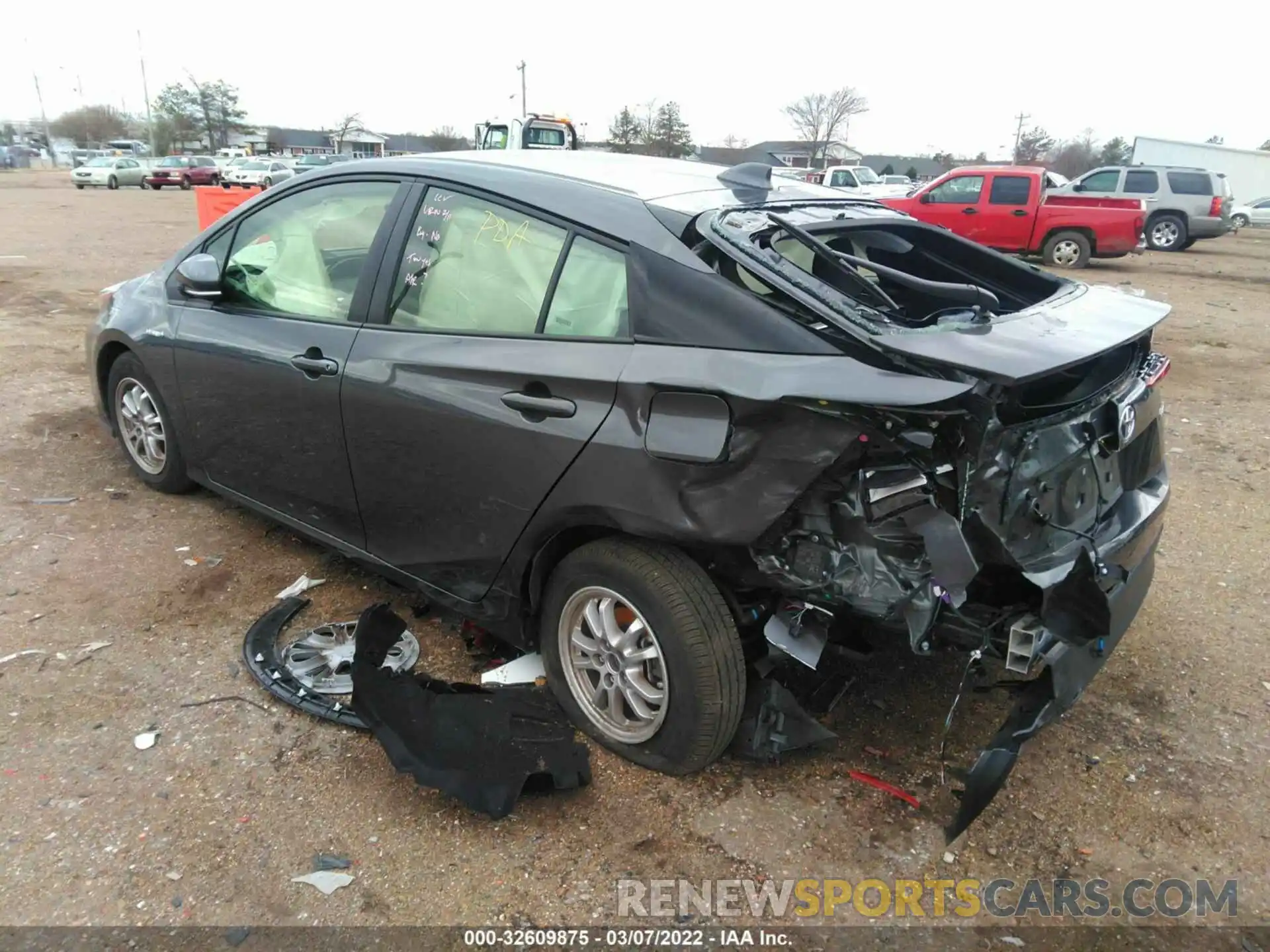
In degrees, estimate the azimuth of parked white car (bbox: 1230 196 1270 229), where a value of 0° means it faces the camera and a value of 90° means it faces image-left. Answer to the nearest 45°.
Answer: approximately 90°

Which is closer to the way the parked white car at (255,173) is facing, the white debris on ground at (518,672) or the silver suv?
the white debris on ground

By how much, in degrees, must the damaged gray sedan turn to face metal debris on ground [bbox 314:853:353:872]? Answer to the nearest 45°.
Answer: approximately 90° to its left

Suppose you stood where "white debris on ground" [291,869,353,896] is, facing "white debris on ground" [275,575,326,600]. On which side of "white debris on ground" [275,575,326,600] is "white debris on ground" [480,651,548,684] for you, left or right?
right

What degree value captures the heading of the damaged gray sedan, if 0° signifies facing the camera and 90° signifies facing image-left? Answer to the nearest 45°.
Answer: approximately 135°

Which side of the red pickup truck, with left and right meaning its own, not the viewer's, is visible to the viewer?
left

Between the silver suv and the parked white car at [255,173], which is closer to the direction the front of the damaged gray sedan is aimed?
the parked white car

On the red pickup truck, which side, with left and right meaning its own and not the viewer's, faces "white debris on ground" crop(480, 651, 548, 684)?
left

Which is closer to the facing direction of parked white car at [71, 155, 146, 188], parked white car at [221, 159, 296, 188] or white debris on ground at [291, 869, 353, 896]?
the white debris on ground

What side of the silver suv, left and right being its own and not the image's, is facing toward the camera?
left

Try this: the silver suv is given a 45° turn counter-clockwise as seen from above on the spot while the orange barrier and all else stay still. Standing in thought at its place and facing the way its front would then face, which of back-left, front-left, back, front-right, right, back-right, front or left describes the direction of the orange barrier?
front

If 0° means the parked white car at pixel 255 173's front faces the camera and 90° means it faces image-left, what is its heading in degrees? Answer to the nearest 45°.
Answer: approximately 45°

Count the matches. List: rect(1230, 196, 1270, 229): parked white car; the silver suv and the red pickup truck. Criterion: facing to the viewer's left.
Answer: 3

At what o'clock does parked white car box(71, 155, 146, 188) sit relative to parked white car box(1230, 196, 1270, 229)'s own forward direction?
parked white car box(71, 155, 146, 188) is roughly at 11 o'clock from parked white car box(1230, 196, 1270, 229).
